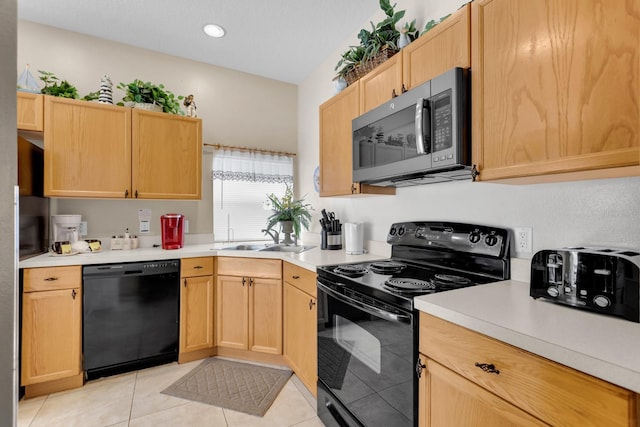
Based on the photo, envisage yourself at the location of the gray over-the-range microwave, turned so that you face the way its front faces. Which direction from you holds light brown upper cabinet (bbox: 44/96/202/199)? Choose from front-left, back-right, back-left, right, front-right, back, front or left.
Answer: front-right

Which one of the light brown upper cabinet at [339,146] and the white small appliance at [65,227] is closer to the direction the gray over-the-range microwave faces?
the white small appliance

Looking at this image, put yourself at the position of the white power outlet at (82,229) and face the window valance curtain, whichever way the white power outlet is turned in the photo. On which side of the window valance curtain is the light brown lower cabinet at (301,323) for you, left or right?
right

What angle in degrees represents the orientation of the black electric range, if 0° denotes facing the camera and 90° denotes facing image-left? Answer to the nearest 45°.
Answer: approximately 45°

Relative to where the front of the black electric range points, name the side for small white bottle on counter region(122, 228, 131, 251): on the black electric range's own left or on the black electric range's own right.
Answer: on the black electric range's own right

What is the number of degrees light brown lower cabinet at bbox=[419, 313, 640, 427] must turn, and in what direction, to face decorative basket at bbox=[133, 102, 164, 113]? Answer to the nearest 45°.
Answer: approximately 45° to its right

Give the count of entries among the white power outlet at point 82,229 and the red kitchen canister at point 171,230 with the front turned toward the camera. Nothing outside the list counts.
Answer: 2
